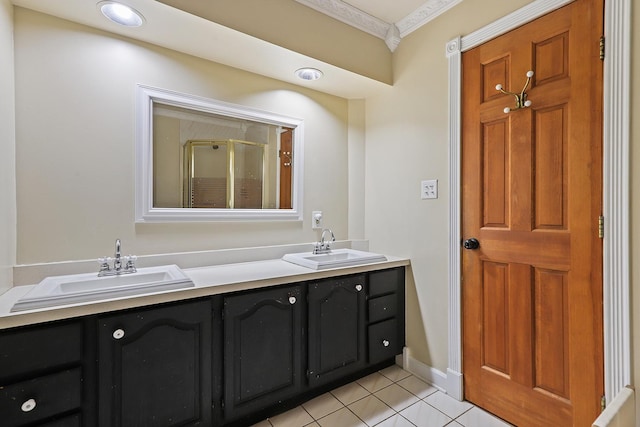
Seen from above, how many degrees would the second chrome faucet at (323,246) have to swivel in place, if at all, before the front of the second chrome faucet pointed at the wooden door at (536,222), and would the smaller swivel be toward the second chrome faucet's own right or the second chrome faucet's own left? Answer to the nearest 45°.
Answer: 0° — it already faces it

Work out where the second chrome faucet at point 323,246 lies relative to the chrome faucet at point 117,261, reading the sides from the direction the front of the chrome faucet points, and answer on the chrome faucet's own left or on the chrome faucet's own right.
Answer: on the chrome faucet's own left

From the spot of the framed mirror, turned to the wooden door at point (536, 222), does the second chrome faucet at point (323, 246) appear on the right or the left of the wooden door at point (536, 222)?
left

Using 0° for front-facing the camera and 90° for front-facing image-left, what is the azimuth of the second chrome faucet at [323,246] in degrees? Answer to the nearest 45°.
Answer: approximately 315°

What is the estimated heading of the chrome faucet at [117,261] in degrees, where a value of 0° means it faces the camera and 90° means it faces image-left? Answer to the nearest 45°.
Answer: approximately 0°

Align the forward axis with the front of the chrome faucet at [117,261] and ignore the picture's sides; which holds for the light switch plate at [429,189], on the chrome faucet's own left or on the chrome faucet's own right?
on the chrome faucet's own left

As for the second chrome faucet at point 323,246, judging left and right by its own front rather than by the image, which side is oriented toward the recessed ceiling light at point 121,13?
right

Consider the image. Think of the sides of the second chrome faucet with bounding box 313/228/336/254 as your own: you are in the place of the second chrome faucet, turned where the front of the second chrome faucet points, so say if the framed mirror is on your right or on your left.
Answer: on your right

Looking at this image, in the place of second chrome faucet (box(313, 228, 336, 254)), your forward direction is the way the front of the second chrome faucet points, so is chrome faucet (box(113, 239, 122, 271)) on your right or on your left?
on your right
